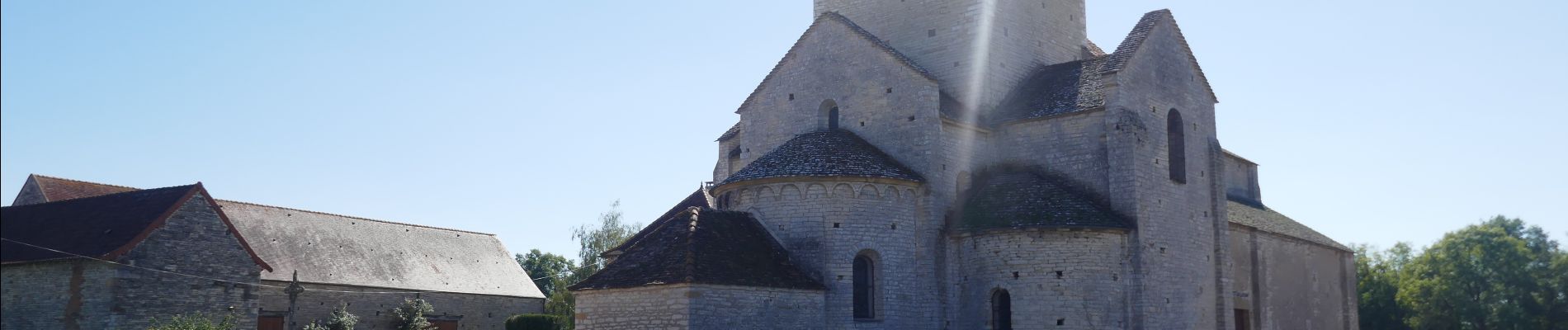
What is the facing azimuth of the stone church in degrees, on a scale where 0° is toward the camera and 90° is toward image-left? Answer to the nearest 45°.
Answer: approximately 225°

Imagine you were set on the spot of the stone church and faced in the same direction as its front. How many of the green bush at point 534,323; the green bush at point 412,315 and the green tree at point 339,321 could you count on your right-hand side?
0

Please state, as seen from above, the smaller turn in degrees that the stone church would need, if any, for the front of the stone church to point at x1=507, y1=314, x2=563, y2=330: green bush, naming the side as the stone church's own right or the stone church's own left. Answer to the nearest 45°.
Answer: approximately 90° to the stone church's own left

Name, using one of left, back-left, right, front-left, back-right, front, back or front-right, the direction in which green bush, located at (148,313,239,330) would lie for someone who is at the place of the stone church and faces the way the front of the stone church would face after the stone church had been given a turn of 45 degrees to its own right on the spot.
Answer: back

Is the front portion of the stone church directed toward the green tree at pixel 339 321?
no

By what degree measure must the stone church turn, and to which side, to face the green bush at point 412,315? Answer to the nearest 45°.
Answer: approximately 90° to its left
